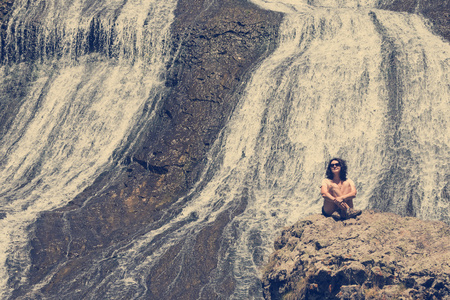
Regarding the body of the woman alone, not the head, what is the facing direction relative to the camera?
toward the camera
